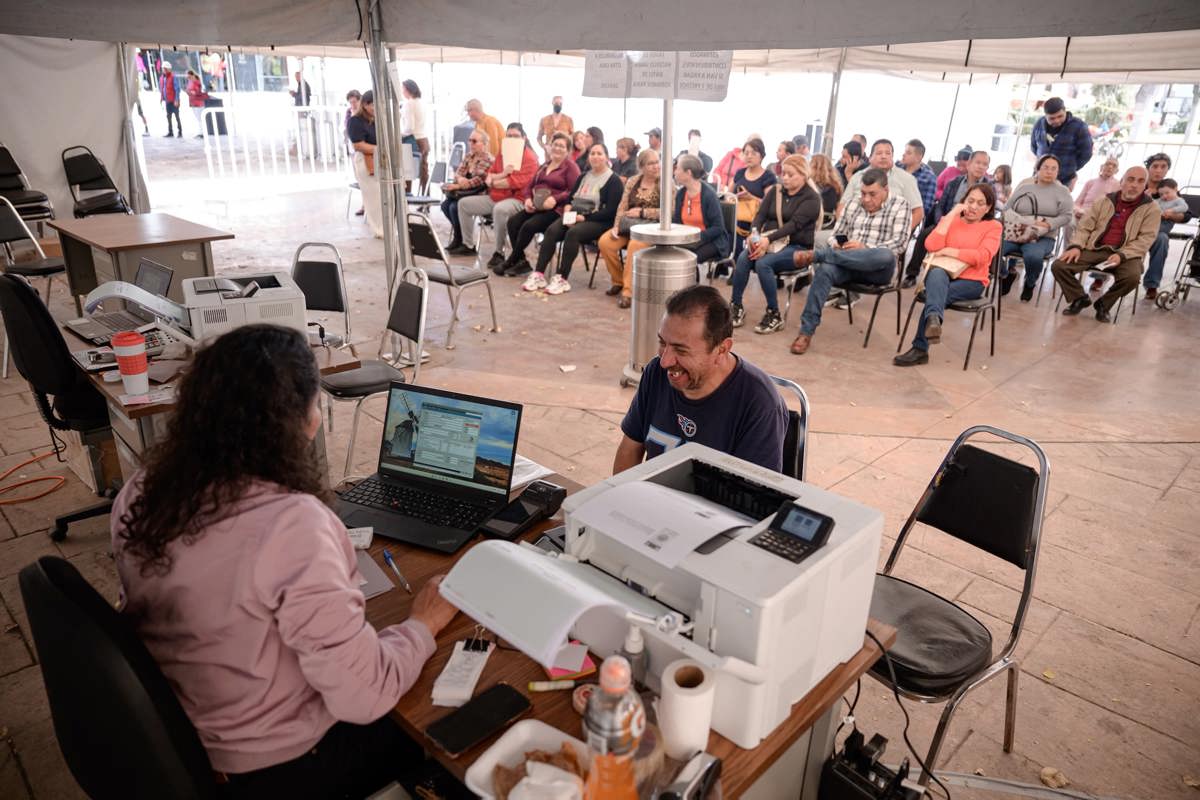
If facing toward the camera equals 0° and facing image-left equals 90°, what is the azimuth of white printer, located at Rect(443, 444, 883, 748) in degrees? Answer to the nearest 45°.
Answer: approximately 45°

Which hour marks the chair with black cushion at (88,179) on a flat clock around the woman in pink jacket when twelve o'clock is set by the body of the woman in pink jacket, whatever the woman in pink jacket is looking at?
The chair with black cushion is roughly at 10 o'clock from the woman in pink jacket.

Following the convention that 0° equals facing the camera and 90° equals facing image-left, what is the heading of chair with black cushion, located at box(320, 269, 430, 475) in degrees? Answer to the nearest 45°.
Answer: approximately 45°

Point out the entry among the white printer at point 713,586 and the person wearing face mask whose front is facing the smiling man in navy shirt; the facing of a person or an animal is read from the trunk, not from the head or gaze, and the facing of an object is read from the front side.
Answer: the person wearing face mask

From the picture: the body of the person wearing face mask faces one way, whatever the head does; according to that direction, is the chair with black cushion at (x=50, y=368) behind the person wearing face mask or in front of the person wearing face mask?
in front

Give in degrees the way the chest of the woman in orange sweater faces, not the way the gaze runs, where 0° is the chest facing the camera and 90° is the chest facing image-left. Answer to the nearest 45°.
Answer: approximately 45°

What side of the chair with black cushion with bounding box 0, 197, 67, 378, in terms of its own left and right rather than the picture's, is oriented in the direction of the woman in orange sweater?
front

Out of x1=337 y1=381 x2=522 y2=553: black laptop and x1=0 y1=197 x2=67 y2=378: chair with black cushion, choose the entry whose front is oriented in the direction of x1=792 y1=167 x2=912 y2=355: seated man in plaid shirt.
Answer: the chair with black cushion

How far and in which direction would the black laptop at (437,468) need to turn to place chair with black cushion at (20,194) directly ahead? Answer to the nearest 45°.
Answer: approximately 90° to its right

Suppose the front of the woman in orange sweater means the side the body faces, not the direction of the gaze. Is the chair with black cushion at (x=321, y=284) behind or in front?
in front

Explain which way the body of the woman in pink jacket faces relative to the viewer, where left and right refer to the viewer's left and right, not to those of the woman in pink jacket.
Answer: facing away from the viewer and to the right of the viewer

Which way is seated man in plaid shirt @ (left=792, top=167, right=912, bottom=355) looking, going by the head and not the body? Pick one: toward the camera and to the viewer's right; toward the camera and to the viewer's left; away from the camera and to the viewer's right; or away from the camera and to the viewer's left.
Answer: toward the camera and to the viewer's left

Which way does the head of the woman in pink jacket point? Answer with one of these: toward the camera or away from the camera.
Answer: away from the camera

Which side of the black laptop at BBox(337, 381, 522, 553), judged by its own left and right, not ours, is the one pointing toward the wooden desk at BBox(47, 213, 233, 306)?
right

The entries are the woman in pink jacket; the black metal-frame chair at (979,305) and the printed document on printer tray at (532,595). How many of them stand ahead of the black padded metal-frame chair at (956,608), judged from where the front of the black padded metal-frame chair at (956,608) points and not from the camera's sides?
2

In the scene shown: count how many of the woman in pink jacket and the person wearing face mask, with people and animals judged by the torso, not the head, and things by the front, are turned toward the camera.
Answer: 1

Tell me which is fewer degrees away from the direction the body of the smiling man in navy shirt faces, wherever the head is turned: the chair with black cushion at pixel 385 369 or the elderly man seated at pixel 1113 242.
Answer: the chair with black cushion
